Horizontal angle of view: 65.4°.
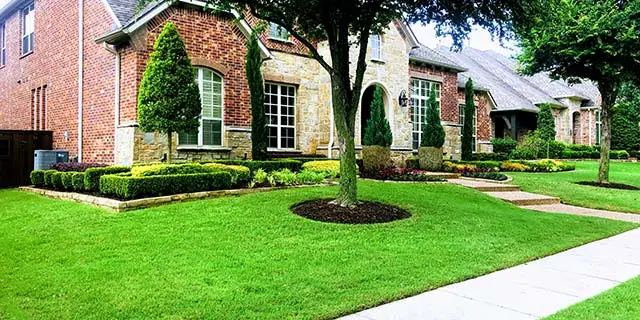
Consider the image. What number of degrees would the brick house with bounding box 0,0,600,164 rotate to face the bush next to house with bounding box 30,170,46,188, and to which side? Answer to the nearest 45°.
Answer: approximately 90° to its right

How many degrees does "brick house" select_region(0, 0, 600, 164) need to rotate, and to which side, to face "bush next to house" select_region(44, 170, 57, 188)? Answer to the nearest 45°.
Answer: approximately 90° to its right

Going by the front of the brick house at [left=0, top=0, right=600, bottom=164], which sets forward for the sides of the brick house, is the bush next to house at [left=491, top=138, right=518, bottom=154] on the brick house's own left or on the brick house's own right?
on the brick house's own left

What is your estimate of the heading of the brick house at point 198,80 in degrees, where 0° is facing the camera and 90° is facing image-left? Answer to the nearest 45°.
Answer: approximately 315°

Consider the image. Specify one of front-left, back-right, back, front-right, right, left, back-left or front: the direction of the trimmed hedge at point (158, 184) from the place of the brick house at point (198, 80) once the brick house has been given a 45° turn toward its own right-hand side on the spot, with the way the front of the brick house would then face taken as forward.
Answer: front

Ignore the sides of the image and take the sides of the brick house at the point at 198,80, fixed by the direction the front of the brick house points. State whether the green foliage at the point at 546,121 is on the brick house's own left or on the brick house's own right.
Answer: on the brick house's own left

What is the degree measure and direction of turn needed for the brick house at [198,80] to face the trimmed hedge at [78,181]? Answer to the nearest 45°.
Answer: approximately 45° to its right

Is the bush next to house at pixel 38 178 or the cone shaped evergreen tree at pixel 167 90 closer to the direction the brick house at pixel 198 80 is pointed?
the cone shaped evergreen tree
